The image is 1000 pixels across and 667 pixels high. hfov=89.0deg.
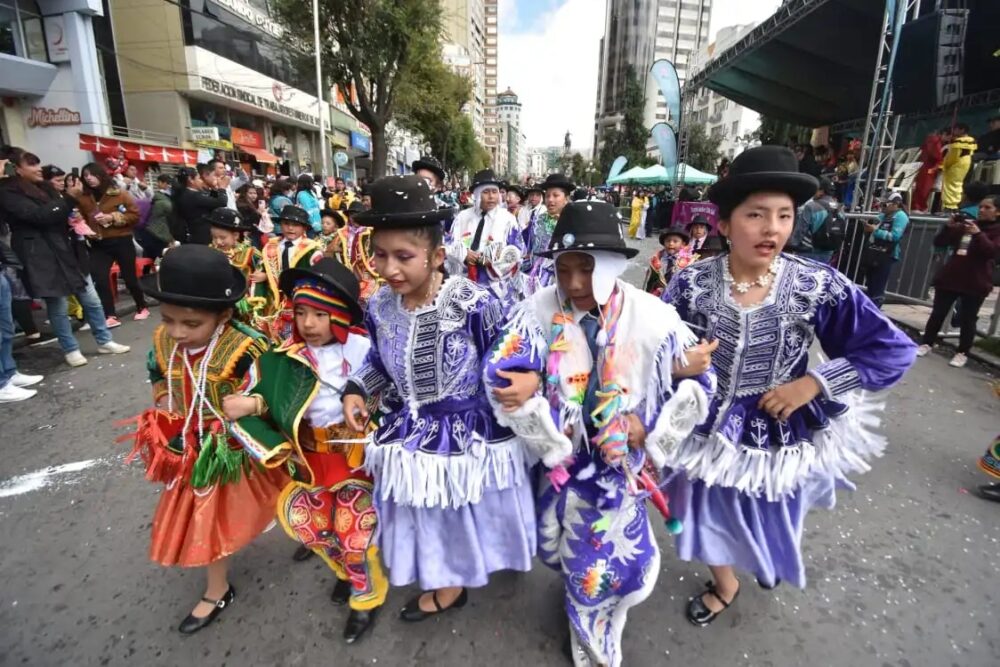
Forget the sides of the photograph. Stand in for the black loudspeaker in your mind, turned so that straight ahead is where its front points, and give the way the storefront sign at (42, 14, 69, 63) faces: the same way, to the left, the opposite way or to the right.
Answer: the opposite way

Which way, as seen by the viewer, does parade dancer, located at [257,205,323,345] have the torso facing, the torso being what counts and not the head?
toward the camera

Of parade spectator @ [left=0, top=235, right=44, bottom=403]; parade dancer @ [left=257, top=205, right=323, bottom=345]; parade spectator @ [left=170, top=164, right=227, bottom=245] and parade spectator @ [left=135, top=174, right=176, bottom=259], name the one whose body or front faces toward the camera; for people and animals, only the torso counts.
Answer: the parade dancer

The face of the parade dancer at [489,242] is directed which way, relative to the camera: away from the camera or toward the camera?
toward the camera

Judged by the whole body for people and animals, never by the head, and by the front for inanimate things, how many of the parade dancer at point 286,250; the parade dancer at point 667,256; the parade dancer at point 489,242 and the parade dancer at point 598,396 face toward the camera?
4

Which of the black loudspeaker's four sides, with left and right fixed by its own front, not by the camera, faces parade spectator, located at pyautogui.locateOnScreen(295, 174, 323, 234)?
front

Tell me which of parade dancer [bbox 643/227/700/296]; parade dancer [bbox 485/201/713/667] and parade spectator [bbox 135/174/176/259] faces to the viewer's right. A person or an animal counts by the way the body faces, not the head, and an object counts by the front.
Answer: the parade spectator

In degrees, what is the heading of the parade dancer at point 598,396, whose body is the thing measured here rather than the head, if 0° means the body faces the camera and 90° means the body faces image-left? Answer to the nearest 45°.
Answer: approximately 0°

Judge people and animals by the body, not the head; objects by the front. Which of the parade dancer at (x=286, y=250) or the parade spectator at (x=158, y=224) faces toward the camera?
the parade dancer

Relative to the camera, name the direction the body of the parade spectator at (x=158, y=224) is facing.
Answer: to the viewer's right

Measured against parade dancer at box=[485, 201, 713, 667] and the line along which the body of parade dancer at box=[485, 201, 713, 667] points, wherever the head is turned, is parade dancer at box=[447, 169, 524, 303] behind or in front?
behind

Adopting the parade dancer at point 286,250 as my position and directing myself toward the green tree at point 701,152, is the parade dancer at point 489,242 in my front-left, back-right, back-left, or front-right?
front-right

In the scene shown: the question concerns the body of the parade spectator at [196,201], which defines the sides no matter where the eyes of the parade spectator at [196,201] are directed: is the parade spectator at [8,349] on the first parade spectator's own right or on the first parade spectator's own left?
on the first parade spectator's own right

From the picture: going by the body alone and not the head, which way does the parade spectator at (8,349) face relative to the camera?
to the viewer's right

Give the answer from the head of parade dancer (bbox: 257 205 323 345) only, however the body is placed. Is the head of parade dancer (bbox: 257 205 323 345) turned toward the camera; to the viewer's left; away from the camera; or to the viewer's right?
toward the camera

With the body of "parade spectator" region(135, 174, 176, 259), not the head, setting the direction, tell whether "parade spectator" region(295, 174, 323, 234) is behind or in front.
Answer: in front

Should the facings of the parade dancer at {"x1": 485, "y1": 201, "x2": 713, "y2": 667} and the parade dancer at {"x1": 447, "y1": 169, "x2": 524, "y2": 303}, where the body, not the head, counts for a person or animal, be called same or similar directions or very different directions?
same or similar directions

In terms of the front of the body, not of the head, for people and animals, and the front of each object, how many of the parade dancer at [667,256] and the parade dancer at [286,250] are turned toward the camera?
2

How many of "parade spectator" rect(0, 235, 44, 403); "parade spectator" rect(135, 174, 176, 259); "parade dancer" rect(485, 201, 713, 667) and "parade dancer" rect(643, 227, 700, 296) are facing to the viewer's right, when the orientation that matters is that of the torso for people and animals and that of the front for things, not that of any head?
2

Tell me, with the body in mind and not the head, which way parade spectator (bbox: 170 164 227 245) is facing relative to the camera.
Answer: to the viewer's right

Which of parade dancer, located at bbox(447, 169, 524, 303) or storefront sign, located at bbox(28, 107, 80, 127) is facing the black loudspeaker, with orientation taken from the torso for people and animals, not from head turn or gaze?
the storefront sign
